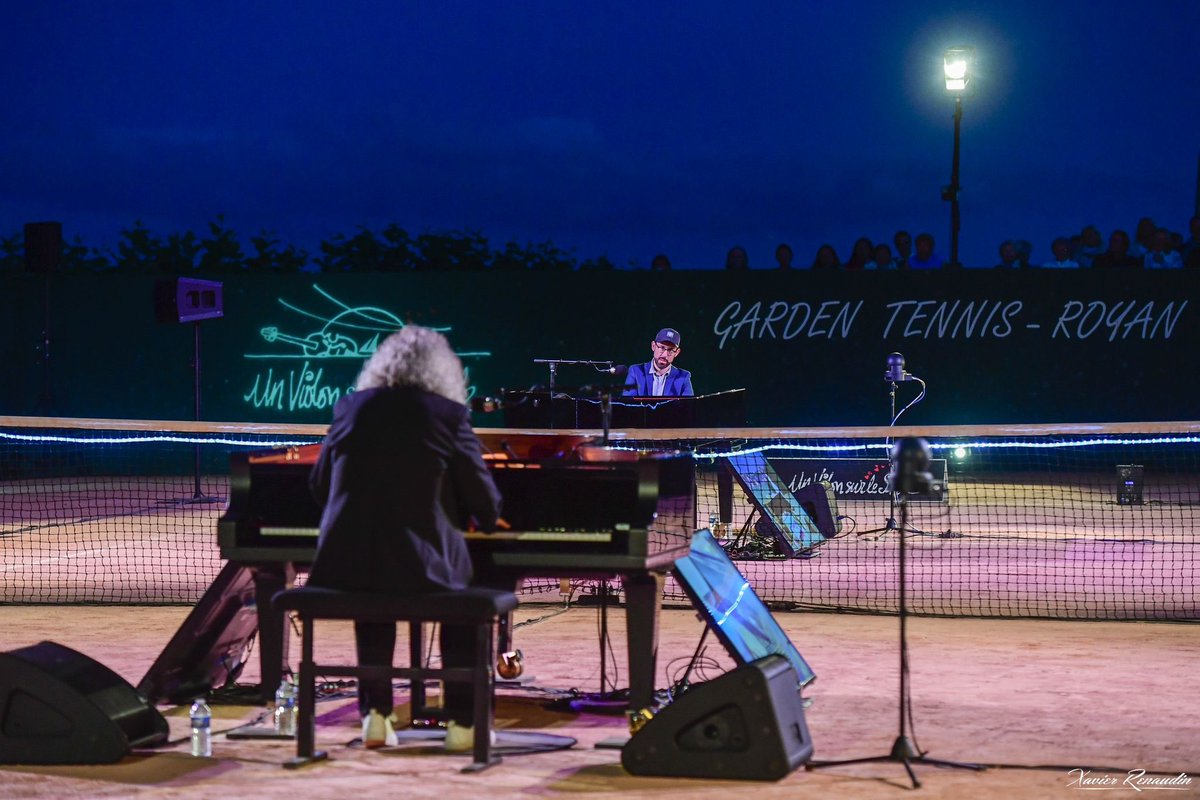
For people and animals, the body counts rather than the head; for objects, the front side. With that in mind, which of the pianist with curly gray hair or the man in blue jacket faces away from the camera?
the pianist with curly gray hair

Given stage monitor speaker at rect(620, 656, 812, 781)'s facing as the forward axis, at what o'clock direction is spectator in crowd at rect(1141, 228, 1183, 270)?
The spectator in crowd is roughly at 2 o'clock from the stage monitor speaker.

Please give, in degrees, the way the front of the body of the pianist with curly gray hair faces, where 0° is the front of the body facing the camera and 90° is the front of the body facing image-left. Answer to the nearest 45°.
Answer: approximately 180°

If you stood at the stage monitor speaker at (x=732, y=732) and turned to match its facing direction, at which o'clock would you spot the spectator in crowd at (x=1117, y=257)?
The spectator in crowd is roughly at 2 o'clock from the stage monitor speaker.

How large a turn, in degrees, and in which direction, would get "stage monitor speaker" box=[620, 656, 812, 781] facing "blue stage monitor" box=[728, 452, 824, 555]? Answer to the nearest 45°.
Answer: approximately 45° to its right

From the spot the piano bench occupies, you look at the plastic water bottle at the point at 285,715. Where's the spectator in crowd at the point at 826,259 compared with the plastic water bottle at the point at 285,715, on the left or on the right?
right

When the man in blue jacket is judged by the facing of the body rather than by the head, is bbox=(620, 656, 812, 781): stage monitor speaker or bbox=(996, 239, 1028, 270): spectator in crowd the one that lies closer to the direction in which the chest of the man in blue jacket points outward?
the stage monitor speaker
